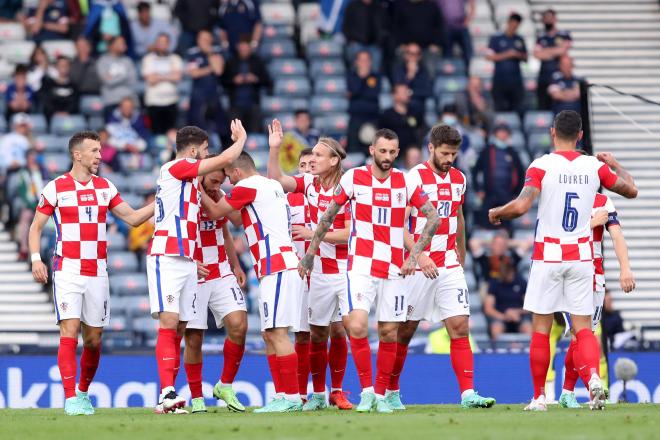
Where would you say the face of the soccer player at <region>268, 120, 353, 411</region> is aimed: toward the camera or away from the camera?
toward the camera

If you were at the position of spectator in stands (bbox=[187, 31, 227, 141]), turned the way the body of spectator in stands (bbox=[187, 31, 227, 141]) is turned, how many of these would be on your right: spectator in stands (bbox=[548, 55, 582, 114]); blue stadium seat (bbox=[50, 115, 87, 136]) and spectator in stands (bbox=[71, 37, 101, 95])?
2

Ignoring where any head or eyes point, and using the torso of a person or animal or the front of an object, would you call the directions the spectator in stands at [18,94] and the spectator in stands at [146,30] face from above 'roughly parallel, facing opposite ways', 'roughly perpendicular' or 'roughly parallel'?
roughly parallel

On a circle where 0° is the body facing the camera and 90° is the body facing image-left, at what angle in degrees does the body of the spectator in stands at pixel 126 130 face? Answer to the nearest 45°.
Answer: approximately 0°

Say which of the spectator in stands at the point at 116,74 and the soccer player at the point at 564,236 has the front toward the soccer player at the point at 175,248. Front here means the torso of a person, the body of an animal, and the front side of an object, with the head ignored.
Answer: the spectator in stands

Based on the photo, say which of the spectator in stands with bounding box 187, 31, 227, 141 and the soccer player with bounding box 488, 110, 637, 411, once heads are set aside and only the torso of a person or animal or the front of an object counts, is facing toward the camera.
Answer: the spectator in stands

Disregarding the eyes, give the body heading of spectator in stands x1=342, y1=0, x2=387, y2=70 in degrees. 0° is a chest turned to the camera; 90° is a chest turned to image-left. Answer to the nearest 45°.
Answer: approximately 0°

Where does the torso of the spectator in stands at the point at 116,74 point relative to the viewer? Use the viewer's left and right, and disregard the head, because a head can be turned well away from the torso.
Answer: facing the viewer

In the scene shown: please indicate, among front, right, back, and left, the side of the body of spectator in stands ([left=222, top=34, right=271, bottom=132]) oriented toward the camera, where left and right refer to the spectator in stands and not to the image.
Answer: front

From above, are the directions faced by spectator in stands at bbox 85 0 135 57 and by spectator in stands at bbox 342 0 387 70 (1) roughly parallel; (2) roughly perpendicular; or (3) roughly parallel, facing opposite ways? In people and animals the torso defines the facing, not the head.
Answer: roughly parallel

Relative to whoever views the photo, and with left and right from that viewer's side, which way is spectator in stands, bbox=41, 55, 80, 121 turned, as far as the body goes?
facing the viewer

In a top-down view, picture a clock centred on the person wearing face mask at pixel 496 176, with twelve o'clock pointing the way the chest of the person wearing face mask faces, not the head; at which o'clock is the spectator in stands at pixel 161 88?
The spectator in stands is roughly at 3 o'clock from the person wearing face mask.
